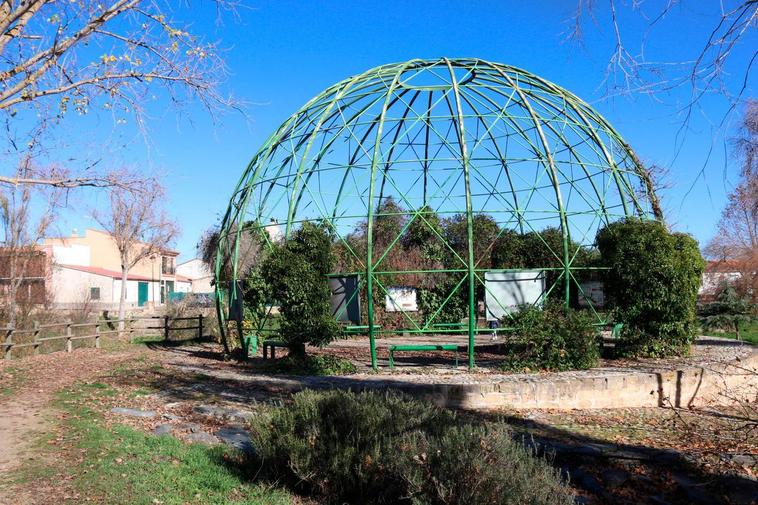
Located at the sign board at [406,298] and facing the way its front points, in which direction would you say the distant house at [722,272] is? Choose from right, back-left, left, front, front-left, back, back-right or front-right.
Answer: back-left

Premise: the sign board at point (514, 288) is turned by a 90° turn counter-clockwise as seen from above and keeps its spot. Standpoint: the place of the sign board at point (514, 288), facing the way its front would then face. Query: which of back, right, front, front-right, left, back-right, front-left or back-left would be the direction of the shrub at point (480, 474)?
right

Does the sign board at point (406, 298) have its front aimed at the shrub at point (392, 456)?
yes

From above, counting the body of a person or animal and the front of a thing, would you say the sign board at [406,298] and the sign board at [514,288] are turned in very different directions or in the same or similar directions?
same or similar directions

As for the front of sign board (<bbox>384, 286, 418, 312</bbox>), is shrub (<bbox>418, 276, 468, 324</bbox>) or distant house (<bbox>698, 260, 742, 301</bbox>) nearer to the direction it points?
the shrub

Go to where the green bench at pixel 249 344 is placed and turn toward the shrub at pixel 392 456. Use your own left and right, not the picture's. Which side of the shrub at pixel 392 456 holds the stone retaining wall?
left

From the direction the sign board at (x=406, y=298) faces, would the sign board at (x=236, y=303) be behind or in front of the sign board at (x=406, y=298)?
in front

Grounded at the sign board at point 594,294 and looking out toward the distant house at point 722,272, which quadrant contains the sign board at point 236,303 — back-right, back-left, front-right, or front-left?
back-left

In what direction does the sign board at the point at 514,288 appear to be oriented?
toward the camera

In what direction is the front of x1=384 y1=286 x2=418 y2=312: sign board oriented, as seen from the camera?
facing the viewer

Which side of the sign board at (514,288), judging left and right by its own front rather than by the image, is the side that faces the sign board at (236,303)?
right

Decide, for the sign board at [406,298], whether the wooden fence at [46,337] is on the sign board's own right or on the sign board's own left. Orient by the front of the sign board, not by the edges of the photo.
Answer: on the sign board's own right

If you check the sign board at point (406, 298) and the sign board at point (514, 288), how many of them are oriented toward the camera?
2

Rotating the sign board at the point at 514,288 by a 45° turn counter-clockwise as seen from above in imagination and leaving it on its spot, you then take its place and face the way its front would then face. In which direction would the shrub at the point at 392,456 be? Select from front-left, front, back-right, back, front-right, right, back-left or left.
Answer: front-right

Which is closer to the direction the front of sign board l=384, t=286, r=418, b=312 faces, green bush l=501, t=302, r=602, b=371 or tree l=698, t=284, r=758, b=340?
the green bush
